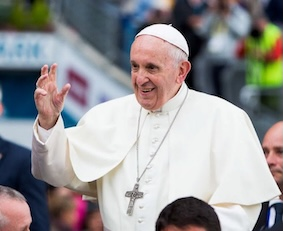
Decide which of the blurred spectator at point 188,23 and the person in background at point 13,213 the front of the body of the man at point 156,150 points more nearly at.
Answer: the person in background

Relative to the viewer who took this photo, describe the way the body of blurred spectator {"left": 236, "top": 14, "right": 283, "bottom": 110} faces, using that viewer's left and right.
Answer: facing the viewer and to the left of the viewer

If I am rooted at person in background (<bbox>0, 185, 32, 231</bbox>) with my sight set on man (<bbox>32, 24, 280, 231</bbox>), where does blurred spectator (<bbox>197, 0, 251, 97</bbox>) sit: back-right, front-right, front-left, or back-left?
front-left

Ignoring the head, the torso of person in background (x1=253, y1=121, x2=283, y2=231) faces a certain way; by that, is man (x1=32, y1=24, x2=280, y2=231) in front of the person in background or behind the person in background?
in front

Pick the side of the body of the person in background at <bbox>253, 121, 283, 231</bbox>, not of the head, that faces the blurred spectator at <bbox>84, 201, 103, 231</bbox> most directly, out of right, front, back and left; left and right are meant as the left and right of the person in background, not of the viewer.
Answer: right

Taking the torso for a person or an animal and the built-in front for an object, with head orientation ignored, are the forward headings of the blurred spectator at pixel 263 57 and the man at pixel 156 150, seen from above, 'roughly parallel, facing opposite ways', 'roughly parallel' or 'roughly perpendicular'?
roughly parallel

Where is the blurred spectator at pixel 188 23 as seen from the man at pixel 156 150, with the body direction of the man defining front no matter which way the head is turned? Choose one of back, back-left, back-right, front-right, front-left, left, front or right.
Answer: back-right

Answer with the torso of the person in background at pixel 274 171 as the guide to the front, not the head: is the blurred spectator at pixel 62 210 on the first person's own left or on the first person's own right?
on the first person's own right

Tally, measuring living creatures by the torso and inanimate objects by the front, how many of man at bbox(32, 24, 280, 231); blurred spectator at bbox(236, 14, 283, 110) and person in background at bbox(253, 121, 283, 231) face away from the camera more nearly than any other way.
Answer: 0

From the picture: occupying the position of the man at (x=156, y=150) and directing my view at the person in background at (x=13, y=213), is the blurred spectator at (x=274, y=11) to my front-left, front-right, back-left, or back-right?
back-right
